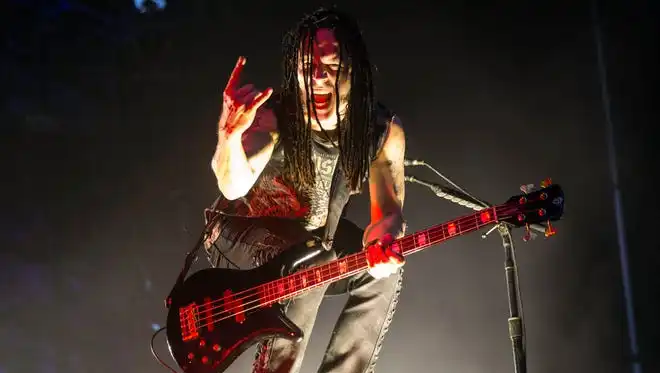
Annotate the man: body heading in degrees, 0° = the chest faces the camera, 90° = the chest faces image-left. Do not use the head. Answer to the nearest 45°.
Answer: approximately 0°
